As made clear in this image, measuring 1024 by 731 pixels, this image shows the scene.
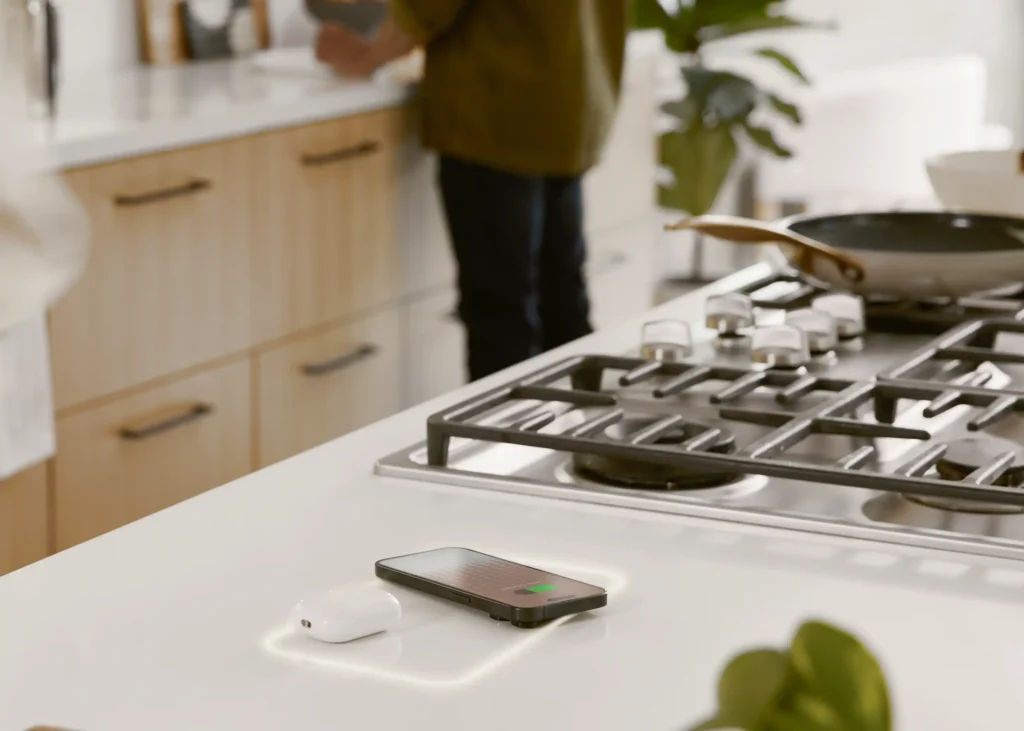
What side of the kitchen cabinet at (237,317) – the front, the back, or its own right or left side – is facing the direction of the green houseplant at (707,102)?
left

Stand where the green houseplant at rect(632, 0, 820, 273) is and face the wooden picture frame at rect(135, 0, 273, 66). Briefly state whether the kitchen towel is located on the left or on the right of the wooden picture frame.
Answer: left

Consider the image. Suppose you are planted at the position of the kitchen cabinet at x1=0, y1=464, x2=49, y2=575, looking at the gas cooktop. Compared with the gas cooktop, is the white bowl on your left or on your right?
left

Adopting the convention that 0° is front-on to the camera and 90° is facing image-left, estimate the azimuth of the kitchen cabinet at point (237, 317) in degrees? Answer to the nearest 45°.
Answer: approximately 315°

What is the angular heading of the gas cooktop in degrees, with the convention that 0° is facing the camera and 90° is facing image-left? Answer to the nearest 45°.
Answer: approximately 135°

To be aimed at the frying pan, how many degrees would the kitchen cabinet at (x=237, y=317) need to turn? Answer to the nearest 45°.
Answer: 0° — it already faces it

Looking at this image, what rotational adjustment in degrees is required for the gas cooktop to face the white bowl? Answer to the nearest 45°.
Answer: approximately 45° to its right

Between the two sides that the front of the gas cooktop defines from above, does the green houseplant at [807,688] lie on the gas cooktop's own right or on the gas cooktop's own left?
on the gas cooktop's own left

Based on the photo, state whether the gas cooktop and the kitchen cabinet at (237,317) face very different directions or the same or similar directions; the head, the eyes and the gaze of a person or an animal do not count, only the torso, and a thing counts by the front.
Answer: very different directions
